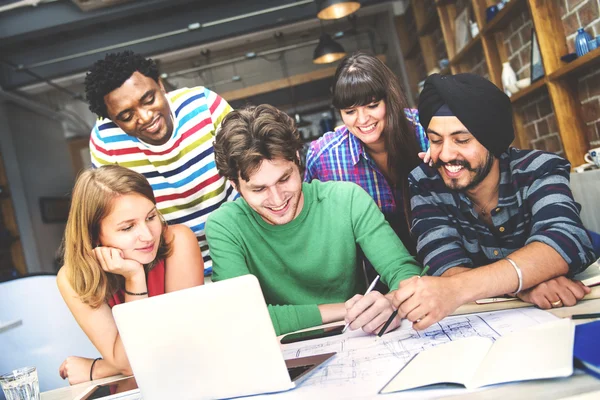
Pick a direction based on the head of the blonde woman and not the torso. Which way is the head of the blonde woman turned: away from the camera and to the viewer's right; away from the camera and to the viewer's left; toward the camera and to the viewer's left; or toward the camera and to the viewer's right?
toward the camera and to the viewer's right

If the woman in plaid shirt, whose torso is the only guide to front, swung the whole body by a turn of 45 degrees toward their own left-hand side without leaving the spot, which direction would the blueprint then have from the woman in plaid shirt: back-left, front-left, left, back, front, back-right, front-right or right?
front-right

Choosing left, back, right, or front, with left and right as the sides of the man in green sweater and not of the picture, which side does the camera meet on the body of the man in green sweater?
front

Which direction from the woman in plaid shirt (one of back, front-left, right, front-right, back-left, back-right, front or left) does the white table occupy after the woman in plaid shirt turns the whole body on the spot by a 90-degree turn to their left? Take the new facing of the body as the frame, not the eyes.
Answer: right

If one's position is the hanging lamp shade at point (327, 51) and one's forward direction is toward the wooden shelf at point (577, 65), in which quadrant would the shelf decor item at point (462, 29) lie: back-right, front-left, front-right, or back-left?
front-left

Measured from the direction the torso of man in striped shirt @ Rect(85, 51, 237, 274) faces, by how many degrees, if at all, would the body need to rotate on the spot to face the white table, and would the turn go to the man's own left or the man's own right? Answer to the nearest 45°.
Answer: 0° — they already face it

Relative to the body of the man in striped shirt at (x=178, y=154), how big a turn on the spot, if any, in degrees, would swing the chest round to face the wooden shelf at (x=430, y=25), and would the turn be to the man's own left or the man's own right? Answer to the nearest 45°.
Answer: approximately 135° to the man's own left

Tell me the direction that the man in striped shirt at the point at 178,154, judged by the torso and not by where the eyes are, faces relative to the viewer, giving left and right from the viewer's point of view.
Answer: facing the viewer

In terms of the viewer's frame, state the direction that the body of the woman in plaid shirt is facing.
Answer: toward the camera

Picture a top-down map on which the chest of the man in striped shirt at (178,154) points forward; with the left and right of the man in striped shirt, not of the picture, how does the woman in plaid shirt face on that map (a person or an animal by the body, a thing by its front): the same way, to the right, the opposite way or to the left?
the same way

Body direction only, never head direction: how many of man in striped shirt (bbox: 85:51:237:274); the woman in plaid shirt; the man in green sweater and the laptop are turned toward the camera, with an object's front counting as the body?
3

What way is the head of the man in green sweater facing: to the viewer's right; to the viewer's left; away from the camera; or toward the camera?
toward the camera

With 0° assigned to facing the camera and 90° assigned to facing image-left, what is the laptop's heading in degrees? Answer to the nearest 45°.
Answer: approximately 225°

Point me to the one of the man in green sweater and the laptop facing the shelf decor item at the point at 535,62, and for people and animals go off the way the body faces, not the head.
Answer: the laptop

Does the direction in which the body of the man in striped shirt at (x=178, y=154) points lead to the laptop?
yes

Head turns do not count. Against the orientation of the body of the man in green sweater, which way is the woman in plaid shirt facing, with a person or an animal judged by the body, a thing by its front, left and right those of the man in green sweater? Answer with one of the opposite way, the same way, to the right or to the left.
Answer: the same way
